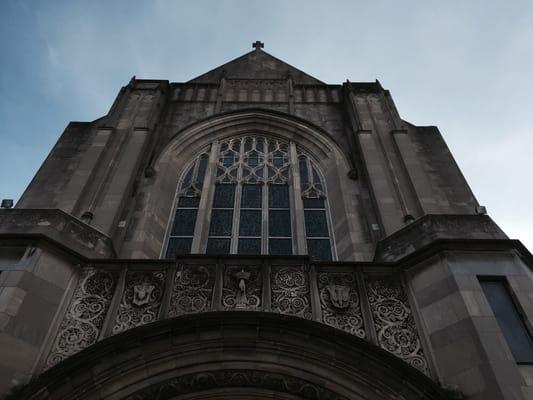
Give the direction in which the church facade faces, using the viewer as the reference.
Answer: facing the viewer
